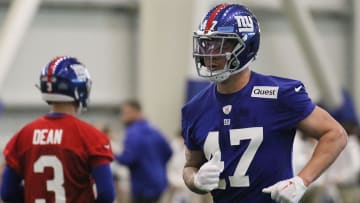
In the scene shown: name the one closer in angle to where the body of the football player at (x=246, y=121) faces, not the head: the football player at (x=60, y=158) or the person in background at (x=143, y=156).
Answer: the football player

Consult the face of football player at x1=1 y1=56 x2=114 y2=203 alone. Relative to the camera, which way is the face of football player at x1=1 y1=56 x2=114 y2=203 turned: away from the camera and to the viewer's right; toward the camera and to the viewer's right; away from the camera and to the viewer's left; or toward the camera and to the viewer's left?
away from the camera and to the viewer's right

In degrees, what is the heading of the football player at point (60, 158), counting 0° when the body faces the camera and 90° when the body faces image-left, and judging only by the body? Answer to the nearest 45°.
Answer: approximately 225°

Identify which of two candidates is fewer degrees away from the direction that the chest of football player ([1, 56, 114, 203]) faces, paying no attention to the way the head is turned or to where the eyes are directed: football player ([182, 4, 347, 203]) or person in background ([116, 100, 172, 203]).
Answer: the person in background

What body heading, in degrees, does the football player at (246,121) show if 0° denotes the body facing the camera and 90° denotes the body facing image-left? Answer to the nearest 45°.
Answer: approximately 45°

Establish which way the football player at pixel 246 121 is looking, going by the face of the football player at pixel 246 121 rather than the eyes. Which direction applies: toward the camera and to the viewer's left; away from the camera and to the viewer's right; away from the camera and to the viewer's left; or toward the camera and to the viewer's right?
toward the camera and to the viewer's left

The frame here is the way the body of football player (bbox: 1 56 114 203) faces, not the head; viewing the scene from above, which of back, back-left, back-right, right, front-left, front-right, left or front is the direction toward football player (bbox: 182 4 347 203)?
right

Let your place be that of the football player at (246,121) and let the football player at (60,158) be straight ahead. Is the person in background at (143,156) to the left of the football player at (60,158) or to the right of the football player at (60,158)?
right
